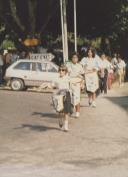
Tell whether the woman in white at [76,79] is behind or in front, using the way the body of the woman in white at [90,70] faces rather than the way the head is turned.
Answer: in front

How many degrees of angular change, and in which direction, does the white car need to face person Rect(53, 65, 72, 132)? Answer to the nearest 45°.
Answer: approximately 90° to its right

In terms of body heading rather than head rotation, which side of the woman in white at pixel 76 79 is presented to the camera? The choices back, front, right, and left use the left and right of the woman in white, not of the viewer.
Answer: front

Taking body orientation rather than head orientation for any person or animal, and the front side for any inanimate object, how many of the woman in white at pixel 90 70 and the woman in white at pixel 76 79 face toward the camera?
2

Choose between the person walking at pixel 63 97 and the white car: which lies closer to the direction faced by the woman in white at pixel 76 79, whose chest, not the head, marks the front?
the person walking

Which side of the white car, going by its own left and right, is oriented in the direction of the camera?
right

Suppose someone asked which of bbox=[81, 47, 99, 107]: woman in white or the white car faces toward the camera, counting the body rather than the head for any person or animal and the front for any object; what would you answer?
the woman in white

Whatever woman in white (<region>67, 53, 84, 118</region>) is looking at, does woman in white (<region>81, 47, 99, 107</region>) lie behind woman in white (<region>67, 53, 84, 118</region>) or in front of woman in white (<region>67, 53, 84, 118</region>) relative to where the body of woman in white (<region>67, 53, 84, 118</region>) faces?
behind

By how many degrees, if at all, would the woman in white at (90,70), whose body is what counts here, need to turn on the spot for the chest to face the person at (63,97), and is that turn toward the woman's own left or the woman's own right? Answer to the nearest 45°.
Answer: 0° — they already face them

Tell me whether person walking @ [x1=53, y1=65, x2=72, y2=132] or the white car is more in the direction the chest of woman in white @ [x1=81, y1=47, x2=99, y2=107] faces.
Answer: the person walking
